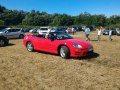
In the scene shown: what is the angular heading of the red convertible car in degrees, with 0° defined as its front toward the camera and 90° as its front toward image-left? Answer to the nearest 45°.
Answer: approximately 315°

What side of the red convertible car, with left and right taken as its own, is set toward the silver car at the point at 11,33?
back
